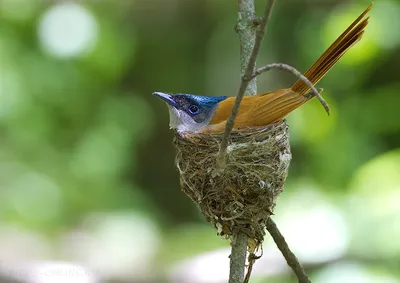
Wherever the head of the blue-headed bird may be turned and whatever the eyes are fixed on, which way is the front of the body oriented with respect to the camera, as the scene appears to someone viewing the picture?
to the viewer's left

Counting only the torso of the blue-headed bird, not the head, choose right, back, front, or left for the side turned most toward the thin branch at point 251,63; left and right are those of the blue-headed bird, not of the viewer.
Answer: left

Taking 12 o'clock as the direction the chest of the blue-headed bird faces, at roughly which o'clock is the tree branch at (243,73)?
The tree branch is roughly at 9 o'clock from the blue-headed bird.
